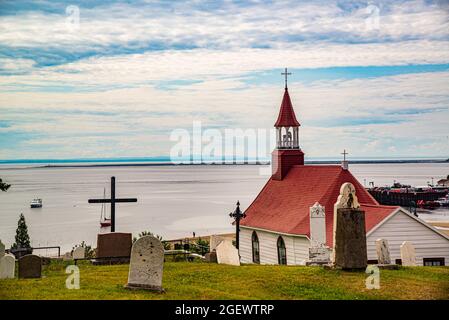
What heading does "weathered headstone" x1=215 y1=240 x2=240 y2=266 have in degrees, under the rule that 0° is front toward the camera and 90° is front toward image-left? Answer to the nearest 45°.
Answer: approximately 0°

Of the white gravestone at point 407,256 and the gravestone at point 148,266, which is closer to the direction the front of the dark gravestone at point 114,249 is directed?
the gravestone

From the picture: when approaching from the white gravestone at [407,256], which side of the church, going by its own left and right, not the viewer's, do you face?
back

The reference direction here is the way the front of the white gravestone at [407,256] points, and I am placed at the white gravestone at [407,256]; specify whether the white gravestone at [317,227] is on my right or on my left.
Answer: on my right

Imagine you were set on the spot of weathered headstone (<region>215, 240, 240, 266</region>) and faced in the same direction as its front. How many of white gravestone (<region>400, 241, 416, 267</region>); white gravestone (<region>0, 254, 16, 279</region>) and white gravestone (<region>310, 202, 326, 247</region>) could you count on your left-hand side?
2

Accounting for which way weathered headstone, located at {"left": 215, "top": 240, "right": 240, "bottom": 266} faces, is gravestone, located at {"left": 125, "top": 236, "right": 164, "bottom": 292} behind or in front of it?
in front

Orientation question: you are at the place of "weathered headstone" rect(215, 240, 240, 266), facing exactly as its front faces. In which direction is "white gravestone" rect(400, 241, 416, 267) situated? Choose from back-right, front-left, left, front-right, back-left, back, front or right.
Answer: left

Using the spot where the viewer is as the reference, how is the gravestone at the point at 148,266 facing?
facing the viewer

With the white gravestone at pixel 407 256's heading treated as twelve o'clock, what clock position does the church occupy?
The church is roughly at 5 o'clock from the white gravestone.

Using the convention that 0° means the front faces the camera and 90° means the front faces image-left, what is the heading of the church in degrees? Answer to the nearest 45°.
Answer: approximately 135°

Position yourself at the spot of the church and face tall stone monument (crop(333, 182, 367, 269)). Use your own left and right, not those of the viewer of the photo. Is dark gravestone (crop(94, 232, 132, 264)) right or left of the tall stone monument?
right

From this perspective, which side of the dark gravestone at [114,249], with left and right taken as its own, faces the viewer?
front

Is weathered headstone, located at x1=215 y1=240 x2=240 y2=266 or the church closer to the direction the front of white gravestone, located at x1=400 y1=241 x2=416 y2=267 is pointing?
the weathered headstone
